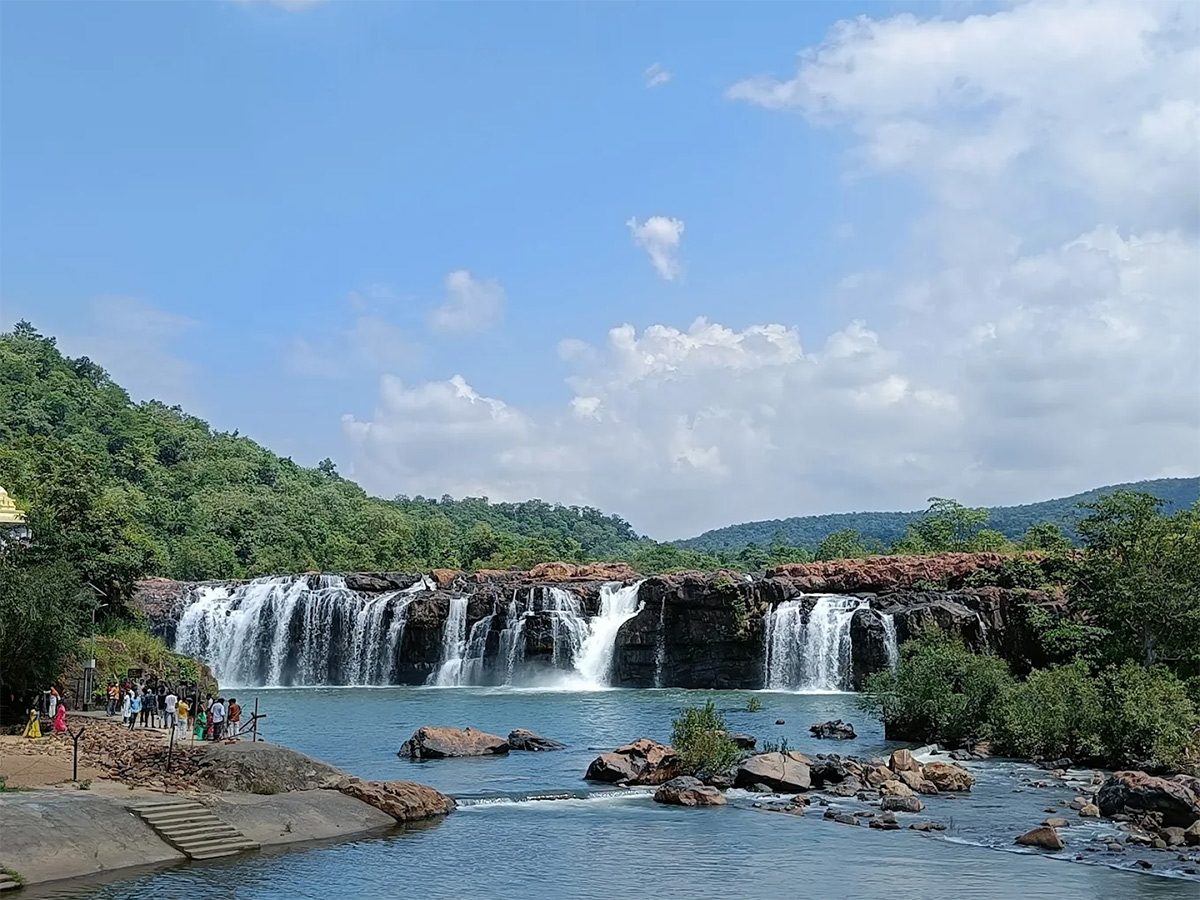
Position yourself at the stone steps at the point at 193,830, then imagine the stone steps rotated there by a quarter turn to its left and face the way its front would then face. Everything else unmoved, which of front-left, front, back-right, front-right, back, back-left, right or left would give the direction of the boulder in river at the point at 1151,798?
front-right

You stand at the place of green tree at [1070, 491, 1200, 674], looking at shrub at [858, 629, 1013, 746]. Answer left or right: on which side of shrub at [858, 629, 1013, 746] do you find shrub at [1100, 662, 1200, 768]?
left

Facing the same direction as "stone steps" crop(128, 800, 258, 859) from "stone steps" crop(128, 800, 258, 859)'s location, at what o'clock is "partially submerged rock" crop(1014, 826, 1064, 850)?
The partially submerged rock is roughly at 11 o'clock from the stone steps.

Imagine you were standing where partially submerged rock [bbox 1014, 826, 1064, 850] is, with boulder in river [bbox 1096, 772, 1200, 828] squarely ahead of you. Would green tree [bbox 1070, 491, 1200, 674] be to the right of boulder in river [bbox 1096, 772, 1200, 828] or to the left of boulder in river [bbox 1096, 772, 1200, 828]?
left

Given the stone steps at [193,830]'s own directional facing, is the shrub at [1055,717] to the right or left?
on its left

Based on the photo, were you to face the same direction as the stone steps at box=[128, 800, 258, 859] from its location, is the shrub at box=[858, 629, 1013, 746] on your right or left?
on your left

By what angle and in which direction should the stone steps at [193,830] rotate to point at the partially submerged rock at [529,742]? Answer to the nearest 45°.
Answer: approximately 90° to its left

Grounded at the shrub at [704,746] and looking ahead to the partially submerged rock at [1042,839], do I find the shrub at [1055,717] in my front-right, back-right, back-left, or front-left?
front-left

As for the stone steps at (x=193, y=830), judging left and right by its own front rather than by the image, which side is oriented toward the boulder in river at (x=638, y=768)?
left

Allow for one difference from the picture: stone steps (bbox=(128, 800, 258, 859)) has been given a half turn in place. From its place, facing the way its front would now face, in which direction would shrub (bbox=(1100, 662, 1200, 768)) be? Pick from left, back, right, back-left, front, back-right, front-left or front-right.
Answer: back-right

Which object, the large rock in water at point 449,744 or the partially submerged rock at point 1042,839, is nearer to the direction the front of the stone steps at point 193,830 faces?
the partially submerged rock

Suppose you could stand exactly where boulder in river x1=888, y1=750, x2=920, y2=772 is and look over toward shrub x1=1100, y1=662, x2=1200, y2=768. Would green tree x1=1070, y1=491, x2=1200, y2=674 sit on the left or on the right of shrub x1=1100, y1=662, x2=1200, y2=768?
left

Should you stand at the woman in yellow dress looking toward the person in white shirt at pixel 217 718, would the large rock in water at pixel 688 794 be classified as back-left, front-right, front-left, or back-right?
front-right

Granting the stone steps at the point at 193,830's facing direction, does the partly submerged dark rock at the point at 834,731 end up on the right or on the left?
on its left

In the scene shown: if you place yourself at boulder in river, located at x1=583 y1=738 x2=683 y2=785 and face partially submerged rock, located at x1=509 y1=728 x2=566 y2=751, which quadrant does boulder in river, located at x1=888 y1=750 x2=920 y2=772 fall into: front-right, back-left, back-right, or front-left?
back-right

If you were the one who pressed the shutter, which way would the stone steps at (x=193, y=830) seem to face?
facing the viewer and to the right of the viewer

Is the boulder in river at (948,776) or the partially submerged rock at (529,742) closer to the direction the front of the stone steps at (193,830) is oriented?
the boulder in river

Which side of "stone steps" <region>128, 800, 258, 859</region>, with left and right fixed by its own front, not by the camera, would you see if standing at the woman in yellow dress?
back
